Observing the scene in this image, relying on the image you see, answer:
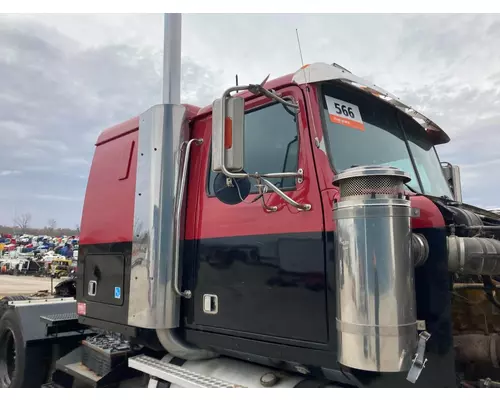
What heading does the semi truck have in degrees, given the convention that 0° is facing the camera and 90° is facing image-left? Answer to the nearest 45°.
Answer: approximately 315°
